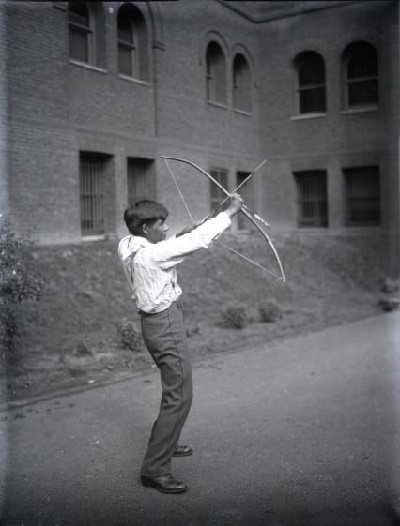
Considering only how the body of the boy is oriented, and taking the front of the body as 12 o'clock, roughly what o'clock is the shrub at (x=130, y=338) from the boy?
The shrub is roughly at 9 o'clock from the boy.

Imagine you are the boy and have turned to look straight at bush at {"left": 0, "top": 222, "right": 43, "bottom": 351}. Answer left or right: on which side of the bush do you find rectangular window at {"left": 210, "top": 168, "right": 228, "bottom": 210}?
right

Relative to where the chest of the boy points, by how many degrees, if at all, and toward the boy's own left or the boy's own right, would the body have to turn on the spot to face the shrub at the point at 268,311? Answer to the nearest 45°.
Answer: approximately 90° to the boy's own left

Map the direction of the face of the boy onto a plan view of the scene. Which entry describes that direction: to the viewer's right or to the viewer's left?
to the viewer's right

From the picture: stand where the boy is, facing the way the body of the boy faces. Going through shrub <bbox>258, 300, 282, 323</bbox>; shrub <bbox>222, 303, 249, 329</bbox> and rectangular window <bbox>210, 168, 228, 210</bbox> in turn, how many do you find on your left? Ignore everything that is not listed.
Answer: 3

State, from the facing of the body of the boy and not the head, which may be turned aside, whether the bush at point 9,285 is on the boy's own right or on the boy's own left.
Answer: on the boy's own left

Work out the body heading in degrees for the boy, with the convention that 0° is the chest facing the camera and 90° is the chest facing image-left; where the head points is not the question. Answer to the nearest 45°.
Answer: approximately 270°

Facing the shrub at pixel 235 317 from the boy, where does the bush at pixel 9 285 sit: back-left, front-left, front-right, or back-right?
front-left
